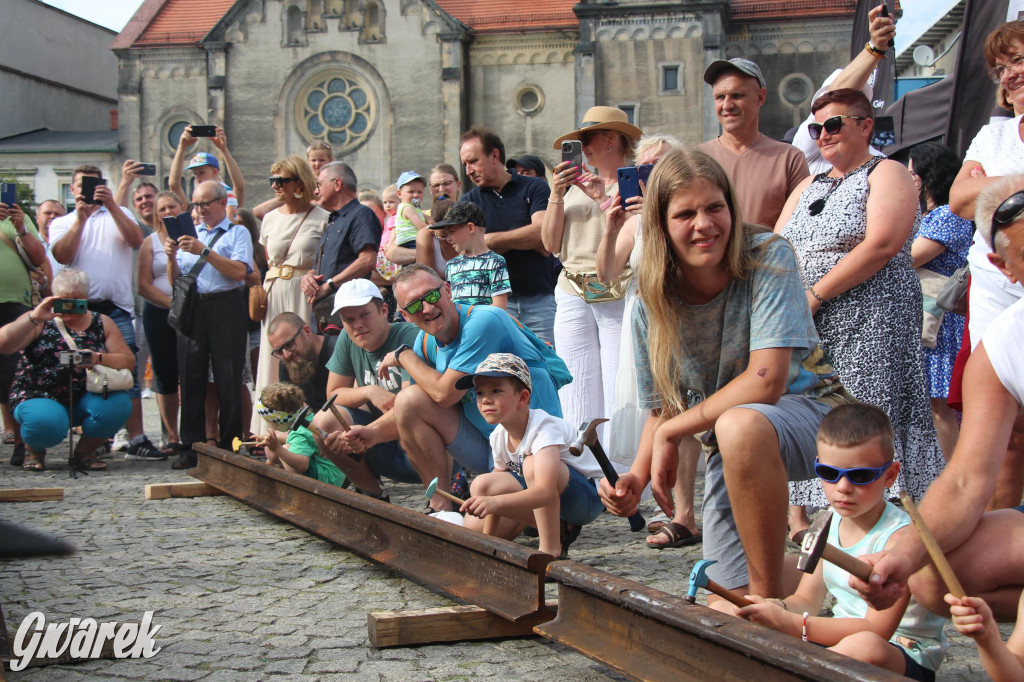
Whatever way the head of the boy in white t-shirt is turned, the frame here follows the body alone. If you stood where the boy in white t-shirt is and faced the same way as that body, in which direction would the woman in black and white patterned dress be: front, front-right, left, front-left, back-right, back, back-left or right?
back-left

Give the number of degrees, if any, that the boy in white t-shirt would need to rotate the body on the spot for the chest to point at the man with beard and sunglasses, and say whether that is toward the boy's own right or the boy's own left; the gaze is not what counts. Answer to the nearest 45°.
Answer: approximately 90° to the boy's own right

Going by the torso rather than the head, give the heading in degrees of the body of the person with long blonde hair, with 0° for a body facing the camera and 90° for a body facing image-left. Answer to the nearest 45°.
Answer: approximately 45°

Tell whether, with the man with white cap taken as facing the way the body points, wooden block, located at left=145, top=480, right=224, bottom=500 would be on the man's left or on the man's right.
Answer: on the man's right

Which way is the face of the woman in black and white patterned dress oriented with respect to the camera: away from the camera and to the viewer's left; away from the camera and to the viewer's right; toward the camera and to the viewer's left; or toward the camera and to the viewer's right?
toward the camera and to the viewer's left

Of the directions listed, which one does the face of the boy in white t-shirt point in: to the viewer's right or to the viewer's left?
to the viewer's left

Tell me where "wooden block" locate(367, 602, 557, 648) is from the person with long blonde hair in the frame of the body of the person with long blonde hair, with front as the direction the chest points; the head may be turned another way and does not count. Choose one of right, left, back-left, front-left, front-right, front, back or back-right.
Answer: front-right

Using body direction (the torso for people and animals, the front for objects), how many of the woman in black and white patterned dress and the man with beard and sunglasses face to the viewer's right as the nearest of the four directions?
0

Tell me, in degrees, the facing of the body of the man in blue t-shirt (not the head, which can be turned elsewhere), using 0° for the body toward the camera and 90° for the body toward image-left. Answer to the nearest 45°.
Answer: approximately 45°

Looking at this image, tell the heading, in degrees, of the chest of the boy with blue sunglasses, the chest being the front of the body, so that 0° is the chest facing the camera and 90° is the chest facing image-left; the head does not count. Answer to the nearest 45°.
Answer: approximately 45°

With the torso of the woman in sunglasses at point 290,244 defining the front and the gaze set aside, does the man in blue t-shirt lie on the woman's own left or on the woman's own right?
on the woman's own left

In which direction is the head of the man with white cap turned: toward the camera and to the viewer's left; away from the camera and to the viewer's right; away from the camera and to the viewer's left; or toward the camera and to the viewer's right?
toward the camera and to the viewer's left

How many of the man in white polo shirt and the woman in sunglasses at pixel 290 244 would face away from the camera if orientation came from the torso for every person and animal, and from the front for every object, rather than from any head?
0

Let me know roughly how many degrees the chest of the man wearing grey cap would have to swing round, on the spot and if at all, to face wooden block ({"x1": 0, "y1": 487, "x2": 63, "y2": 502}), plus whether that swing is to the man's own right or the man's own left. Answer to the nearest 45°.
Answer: approximately 45° to the man's own right

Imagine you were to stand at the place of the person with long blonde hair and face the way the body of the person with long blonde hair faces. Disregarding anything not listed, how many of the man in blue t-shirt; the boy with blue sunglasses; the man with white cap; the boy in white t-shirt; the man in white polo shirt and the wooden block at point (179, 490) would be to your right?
5
